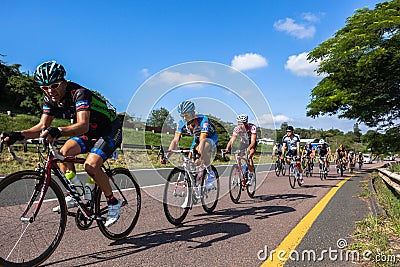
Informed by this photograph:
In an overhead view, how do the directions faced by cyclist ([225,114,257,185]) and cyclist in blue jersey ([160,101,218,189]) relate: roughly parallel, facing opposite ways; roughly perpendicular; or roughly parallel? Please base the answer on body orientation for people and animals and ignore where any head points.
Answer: roughly parallel

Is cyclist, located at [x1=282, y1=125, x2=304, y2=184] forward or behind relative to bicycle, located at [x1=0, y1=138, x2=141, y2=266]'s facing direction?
behind

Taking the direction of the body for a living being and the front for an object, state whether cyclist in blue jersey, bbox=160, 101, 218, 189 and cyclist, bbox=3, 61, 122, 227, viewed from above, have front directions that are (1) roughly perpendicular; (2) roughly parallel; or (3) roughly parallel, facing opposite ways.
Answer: roughly parallel

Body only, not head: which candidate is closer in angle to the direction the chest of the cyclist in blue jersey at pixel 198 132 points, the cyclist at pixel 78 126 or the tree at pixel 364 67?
the cyclist

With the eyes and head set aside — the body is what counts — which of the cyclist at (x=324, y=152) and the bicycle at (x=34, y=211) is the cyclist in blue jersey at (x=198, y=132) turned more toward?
the bicycle

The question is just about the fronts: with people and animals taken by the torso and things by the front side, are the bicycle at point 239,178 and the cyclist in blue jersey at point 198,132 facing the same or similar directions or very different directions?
same or similar directions

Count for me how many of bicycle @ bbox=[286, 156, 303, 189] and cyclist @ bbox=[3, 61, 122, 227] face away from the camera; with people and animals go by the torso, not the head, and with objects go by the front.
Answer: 0

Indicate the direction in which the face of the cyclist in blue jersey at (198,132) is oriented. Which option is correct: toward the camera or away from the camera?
toward the camera

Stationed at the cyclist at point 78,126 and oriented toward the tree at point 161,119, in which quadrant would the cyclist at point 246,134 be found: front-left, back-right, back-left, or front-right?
front-right

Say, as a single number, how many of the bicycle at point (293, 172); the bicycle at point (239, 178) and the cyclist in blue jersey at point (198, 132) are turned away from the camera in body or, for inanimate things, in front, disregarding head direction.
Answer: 0

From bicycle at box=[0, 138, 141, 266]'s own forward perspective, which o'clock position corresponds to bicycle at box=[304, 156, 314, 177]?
bicycle at box=[304, 156, 314, 177] is roughly at 6 o'clock from bicycle at box=[0, 138, 141, 266].

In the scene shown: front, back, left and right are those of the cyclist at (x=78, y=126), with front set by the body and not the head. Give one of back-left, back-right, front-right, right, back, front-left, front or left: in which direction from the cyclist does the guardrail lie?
back-left

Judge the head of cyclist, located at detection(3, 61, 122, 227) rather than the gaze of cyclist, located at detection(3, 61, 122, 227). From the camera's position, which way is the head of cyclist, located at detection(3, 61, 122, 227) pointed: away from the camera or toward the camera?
toward the camera

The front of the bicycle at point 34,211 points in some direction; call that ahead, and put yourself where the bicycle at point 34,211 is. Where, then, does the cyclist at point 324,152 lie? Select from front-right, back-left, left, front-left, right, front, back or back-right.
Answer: back

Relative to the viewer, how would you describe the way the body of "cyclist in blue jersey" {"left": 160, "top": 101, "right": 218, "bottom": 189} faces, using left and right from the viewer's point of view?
facing the viewer and to the left of the viewer

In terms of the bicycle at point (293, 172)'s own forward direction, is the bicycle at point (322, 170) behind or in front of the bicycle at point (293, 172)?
behind

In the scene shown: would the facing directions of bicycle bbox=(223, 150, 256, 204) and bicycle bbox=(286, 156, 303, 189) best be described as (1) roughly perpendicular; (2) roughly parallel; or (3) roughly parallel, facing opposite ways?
roughly parallel
